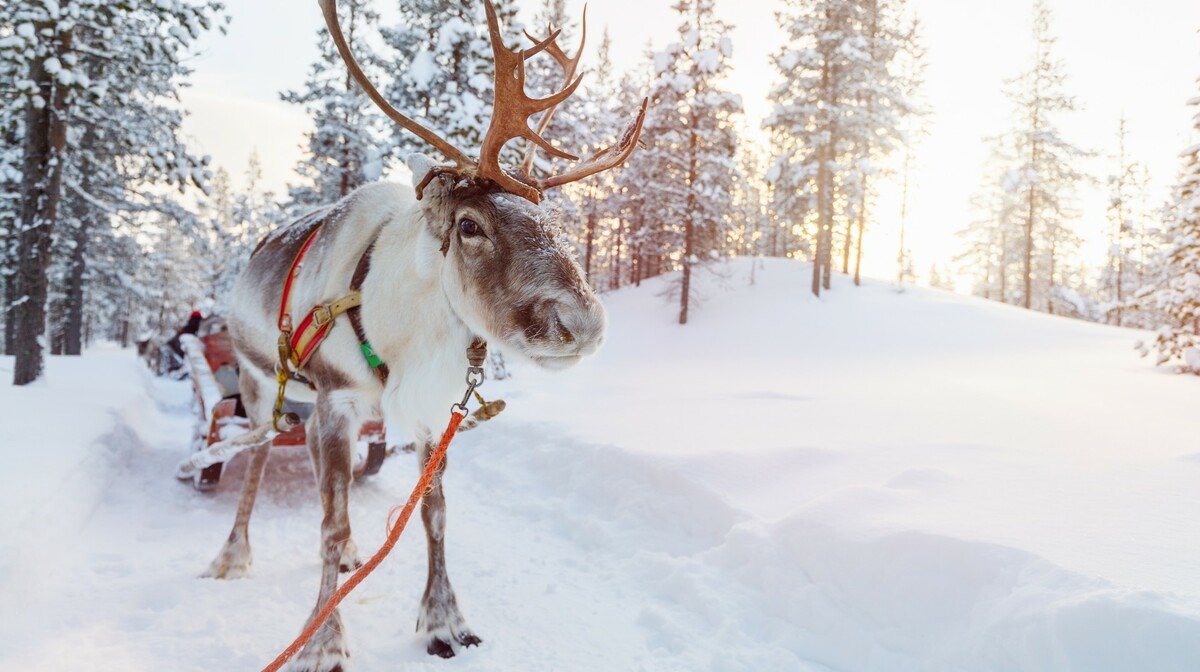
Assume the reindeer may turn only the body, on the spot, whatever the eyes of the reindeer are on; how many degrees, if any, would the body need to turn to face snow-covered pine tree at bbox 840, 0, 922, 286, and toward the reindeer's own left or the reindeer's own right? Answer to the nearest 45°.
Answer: approximately 90° to the reindeer's own left

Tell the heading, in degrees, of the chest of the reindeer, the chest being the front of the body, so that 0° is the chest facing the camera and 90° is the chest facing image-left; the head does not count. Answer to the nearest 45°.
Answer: approximately 315°

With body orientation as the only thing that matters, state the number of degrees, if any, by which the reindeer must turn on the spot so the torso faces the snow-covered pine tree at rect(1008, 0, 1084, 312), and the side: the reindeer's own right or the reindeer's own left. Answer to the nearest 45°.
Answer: approximately 90° to the reindeer's own left

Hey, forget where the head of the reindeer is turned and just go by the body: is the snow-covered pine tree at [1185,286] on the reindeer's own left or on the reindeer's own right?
on the reindeer's own left

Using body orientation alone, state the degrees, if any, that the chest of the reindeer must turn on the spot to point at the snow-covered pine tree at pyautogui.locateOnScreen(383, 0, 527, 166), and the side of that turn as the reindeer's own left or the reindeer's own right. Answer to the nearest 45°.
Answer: approximately 135° to the reindeer's own left

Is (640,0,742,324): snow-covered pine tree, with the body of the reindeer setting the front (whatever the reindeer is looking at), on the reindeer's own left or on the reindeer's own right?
on the reindeer's own left

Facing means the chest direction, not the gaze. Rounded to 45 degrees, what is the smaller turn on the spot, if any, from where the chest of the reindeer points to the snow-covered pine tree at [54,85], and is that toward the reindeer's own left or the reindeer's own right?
approximately 180°

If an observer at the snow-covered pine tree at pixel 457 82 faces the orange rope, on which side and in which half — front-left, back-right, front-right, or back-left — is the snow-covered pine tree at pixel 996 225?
back-left

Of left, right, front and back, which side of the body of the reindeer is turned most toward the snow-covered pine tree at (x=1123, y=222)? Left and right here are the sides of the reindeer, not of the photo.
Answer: left
